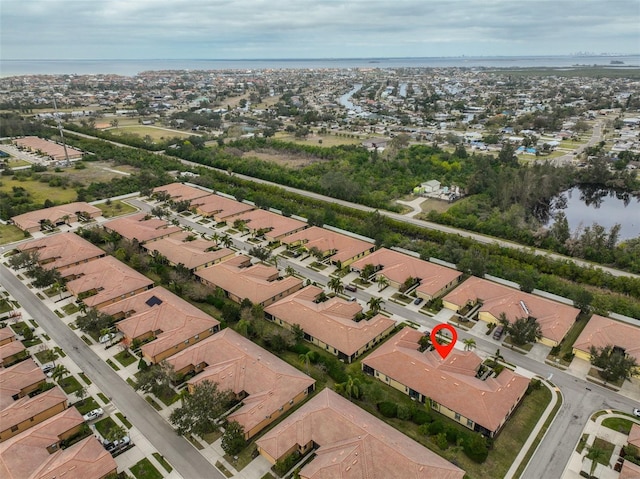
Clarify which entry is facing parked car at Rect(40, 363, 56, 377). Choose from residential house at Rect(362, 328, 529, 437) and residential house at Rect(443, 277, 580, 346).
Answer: residential house at Rect(443, 277, 580, 346)

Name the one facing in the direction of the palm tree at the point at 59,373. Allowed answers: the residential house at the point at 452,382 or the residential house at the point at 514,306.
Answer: the residential house at the point at 514,306

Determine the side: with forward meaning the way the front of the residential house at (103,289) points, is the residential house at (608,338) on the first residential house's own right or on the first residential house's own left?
on the first residential house's own left

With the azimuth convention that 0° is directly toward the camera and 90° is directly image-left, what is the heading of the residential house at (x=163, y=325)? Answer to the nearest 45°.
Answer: approximately 45°

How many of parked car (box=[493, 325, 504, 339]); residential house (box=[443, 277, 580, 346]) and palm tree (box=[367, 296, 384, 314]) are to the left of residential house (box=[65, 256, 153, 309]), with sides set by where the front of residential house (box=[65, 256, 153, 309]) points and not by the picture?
3

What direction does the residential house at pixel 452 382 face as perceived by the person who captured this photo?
facing away from the viewer and to the right of the viewer

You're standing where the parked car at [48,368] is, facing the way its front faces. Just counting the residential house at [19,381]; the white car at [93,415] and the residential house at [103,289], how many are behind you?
1

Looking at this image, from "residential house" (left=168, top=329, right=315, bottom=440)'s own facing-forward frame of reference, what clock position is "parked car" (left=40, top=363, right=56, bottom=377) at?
The parked car is roughly at 2 o'clock from the residential house.

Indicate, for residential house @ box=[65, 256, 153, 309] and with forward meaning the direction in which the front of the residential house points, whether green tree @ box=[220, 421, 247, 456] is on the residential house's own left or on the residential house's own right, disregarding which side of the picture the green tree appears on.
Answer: on the residential house's own left

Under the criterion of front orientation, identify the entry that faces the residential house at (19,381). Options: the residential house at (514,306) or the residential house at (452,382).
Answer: the residential house at (514,306)
